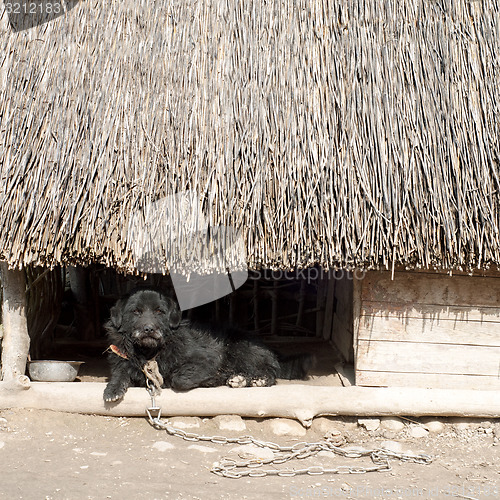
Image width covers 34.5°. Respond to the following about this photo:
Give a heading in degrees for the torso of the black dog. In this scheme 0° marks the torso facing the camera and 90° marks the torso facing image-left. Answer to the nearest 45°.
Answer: approximately 45°
